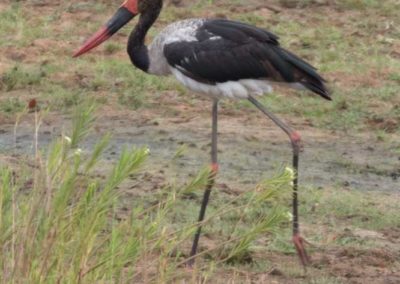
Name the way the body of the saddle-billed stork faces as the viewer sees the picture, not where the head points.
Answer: to the viewer's left
